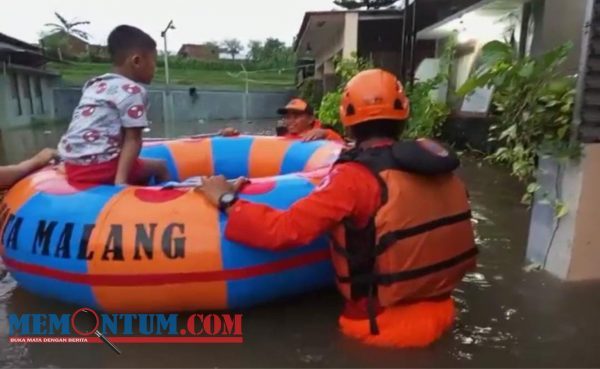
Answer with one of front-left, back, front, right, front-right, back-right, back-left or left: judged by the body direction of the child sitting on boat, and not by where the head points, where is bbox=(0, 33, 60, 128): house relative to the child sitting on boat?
front-left

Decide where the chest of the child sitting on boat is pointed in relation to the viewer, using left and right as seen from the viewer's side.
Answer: facing away from the viewer and to the right of the viewer

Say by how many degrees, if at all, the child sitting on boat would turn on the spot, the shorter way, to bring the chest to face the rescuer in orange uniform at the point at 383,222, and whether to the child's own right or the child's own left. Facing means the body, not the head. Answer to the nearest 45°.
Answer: approximately 90° to the child's own right

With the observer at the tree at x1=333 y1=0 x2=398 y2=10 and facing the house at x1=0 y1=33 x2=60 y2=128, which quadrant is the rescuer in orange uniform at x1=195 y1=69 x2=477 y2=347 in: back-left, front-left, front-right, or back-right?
front-left

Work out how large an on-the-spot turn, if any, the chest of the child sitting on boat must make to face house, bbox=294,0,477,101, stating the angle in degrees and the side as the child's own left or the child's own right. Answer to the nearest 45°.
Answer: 0° — they already face it

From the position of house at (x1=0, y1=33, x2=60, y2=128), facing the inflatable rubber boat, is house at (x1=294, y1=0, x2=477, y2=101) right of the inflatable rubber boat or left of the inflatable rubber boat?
left

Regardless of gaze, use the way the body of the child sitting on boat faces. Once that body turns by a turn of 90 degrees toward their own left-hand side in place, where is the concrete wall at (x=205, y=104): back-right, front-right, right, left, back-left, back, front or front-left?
front-right

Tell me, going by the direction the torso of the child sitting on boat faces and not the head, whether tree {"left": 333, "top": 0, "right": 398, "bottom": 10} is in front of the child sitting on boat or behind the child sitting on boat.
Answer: in front
